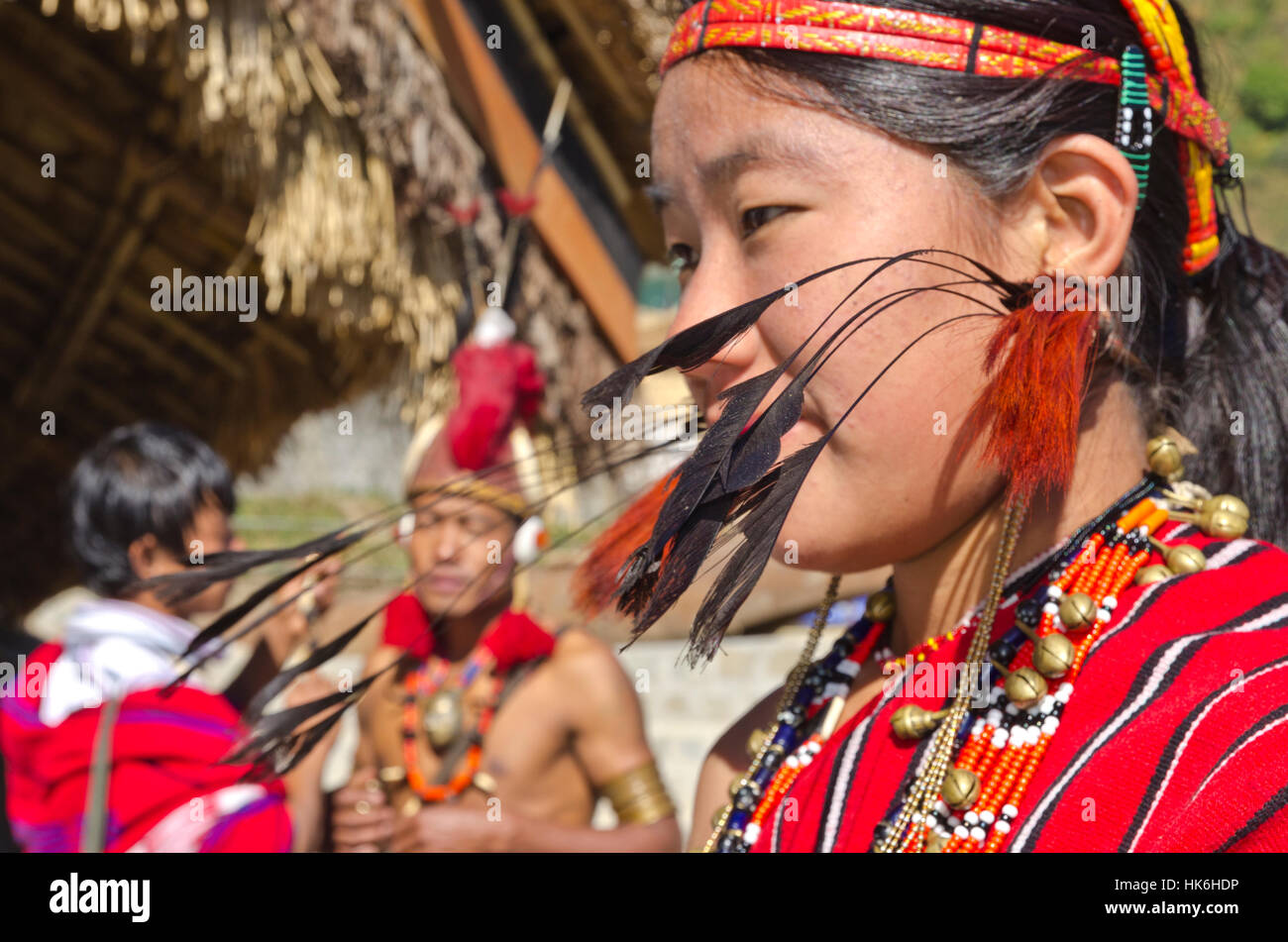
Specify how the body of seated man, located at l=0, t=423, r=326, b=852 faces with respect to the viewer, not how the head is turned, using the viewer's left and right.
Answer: facing away from the viewer and to the right of the viewer

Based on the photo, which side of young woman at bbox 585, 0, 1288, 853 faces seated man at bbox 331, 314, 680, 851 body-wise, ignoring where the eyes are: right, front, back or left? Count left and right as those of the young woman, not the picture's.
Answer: right

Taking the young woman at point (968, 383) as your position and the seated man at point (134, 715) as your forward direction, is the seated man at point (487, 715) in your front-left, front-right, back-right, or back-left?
front-right

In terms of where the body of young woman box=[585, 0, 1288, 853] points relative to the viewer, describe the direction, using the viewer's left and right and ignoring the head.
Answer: facing the viewer and to the left of the viewer

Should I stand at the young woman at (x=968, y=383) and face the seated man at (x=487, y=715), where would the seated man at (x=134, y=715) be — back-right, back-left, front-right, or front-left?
front-left

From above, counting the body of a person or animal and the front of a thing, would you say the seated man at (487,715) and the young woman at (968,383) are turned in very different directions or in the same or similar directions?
same or similar directions

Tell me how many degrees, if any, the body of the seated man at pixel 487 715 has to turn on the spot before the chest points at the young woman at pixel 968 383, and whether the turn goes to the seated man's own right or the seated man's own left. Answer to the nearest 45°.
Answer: approximately 45° to the seated man's own left

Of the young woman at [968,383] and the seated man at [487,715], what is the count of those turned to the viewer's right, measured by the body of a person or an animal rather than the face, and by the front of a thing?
0

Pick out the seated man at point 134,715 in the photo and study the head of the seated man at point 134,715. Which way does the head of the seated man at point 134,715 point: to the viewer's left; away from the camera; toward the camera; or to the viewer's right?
to the viewer's right

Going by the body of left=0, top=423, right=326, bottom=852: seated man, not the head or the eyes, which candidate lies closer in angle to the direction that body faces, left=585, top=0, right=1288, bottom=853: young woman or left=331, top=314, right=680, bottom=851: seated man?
the seated man
